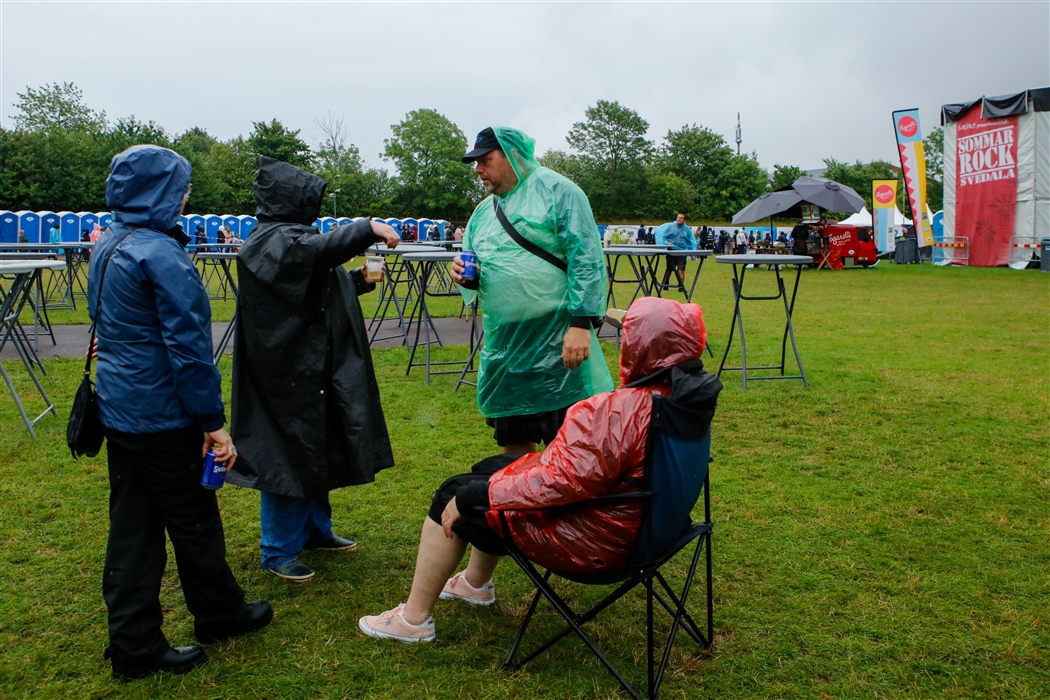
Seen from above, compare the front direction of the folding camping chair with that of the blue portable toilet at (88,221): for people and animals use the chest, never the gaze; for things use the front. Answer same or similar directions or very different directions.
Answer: very different directions

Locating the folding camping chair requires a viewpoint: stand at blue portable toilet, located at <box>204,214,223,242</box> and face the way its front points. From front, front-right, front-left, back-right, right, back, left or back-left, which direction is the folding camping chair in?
front

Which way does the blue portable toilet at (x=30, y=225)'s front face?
toward the camera

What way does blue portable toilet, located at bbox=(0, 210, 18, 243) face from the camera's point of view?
toward the camera

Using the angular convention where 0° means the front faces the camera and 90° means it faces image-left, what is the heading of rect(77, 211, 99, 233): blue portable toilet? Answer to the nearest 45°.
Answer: approximately 0°

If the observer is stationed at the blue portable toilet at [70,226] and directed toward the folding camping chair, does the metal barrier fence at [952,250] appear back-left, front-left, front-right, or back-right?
front-left

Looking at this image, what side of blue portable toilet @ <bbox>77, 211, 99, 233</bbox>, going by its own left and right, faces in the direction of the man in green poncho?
front

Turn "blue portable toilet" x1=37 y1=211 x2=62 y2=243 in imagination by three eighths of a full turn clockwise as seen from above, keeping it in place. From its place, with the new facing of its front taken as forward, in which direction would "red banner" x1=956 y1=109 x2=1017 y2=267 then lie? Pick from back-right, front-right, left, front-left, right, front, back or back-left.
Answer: back

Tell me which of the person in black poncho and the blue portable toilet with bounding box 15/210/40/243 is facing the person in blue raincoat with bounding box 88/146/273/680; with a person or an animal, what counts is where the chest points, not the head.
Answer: the blue portable toilet

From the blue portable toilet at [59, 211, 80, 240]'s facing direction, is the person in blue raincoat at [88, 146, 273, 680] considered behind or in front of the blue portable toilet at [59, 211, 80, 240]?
in front

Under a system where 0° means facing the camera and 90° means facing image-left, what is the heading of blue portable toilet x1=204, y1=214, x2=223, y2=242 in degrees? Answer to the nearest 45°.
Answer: approximately 0°

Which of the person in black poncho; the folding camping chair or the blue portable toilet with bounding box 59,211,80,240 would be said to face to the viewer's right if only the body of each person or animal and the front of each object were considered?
the person in black poncho
